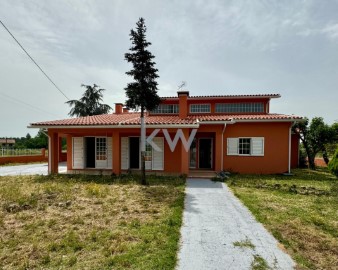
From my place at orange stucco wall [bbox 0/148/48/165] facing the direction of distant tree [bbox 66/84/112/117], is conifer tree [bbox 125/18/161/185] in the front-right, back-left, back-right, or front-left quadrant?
back-right

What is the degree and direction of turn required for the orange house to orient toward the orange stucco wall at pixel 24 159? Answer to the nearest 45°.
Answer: approximately 135° to its right

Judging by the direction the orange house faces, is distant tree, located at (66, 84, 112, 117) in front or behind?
behind

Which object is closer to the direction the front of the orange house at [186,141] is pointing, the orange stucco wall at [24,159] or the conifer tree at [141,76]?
the conifer tree

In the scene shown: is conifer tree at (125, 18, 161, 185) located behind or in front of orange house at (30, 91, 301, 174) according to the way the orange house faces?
in front

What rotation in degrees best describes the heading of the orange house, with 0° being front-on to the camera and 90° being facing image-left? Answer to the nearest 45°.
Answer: approximately 0°
